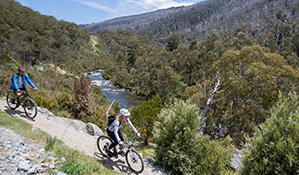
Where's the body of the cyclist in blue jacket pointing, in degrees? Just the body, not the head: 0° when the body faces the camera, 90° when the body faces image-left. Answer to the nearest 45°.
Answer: approximately 315°

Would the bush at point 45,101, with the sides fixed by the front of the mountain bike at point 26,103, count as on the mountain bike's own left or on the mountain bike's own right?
on the mountain bike's own left

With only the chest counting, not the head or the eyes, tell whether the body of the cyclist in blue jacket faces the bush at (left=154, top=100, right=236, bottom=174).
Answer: yes

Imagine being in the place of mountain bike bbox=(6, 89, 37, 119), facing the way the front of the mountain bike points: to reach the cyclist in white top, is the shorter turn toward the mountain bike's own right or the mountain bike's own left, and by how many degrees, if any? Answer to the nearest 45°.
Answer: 0° — it already faces them

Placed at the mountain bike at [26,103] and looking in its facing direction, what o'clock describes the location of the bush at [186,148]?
The bush is roughly at 12 o'clock from the mountain bike.

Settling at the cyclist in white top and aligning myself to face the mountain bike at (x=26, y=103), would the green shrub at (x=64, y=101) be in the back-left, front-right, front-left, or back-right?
front-right

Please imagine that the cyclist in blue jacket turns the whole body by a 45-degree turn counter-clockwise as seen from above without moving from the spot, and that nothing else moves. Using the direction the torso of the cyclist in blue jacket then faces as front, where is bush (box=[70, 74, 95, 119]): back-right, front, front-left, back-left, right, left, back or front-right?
front-left

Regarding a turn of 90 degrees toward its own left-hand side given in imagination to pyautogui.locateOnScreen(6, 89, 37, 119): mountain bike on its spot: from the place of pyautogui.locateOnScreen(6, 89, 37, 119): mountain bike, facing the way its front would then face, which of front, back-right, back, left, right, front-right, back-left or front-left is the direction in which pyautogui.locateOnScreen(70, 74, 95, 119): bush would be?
front

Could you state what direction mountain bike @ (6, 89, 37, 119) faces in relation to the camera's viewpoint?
facing the viewer and to the right of the viewer
